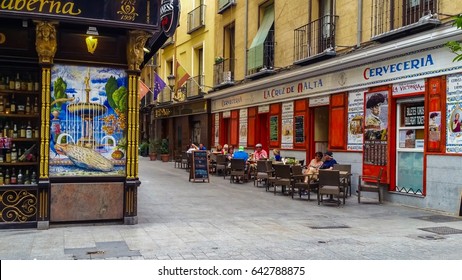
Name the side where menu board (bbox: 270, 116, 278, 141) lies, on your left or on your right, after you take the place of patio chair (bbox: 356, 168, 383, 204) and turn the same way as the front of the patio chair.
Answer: on your right

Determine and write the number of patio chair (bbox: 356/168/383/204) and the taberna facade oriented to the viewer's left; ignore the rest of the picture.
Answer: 1

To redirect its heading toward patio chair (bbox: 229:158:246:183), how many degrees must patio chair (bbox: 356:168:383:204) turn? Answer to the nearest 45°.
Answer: approximately 45° to its right

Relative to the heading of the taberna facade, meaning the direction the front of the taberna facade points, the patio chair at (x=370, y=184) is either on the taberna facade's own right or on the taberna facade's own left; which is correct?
on the taberna facade's own left

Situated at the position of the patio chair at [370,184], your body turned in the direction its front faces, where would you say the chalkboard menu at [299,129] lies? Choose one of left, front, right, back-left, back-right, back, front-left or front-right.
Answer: front-right

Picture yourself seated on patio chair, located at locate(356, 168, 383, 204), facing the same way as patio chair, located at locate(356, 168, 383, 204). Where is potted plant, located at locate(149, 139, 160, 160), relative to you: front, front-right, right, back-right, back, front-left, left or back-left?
front-right

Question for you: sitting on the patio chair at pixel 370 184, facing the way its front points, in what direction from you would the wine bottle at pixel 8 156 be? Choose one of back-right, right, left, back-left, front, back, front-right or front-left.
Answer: front-left

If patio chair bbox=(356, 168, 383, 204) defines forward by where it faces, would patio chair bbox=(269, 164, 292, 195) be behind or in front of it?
in front

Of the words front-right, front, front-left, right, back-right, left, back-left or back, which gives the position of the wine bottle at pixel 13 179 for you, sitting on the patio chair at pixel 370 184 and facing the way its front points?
front-left

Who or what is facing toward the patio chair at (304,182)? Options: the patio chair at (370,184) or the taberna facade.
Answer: the patio chair at (370,184)

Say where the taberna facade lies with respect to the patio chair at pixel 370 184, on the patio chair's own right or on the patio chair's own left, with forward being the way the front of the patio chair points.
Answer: on the patio chair's own left

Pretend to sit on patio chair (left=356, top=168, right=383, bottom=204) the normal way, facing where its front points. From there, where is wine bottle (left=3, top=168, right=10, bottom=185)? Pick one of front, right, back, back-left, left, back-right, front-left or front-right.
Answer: front-left

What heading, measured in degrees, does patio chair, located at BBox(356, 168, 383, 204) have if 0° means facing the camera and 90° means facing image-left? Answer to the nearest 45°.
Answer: approximately 90°
